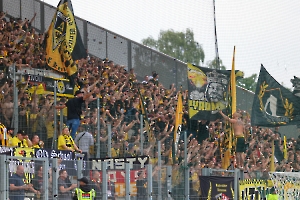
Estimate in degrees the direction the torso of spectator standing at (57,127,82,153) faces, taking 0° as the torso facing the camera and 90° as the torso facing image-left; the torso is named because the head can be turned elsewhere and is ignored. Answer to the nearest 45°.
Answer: approximately 315°

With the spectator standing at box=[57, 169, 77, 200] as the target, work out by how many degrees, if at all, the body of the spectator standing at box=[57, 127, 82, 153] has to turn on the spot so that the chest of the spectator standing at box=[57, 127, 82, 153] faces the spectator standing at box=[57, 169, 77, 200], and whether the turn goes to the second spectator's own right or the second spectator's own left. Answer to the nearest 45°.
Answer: approximately 45° to the second spectator's own right

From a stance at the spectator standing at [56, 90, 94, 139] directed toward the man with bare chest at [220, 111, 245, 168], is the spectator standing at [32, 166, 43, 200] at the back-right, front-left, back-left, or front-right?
back-right

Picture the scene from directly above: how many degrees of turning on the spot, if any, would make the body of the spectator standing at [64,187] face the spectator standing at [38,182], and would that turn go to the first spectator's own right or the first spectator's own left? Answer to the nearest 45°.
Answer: approximately 90° to the first spectator's own right

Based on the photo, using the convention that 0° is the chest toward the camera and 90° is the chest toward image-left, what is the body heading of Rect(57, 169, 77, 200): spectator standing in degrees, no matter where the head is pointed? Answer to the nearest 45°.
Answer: approximately 315°

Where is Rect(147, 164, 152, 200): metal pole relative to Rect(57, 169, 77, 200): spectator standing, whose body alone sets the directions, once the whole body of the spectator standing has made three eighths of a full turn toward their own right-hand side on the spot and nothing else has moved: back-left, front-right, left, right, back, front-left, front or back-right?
back-right

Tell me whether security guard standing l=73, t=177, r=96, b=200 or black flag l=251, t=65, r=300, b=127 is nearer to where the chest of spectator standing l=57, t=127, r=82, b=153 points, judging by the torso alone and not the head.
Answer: the security guard standing

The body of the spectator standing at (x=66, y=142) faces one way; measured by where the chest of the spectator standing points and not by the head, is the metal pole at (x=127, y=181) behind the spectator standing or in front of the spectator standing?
in front

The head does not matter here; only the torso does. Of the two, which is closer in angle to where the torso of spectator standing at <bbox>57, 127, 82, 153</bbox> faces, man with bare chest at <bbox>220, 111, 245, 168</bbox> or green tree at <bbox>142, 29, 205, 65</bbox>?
the man with bare chest
